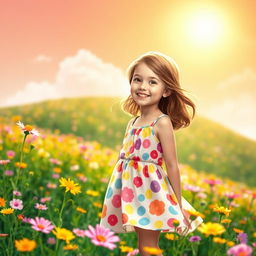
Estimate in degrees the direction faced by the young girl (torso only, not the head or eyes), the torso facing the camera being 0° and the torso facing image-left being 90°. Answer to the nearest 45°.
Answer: approximately 45°
